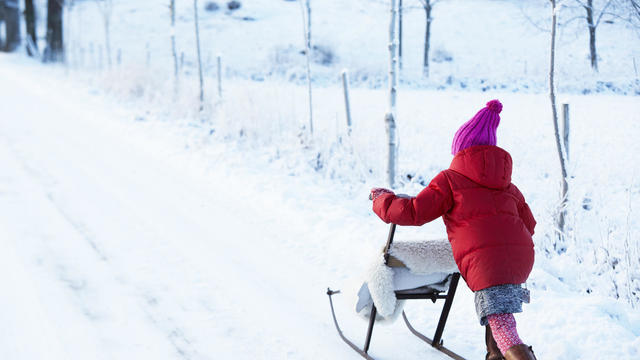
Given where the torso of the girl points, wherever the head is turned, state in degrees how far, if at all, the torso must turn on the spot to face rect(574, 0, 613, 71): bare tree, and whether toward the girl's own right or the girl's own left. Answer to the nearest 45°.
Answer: approximately 45° to the girl's own right

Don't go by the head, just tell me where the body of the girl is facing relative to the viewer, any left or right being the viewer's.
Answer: facing away from the viewer and to the left of the viewer

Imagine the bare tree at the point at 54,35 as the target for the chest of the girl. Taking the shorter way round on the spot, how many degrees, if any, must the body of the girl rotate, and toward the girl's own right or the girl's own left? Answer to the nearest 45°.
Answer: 0° — they already face it

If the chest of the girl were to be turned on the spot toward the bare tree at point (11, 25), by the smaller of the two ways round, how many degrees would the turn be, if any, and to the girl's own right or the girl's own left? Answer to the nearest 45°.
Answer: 0° — they already face it
